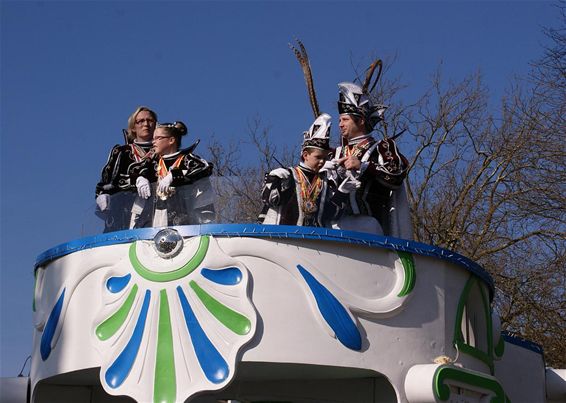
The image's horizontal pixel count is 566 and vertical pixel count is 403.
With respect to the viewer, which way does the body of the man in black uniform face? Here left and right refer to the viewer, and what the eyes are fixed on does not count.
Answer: facing the viewer and to the left of the viewer

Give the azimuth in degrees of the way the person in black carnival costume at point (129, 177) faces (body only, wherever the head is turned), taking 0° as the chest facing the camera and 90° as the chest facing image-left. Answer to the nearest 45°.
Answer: approximately 315°

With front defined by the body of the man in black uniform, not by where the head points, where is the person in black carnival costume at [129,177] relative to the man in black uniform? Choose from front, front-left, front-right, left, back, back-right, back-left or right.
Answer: front-right

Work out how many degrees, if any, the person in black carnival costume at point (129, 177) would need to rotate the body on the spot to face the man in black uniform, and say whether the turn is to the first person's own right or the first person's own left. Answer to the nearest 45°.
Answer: approximately 45° to the first person's own left

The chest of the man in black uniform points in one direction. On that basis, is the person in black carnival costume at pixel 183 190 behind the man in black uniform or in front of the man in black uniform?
in front

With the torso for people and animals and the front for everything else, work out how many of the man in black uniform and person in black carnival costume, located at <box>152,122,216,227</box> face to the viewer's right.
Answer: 0

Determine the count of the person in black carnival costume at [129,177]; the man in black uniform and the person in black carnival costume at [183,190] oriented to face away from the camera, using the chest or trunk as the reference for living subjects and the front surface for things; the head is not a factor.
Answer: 0

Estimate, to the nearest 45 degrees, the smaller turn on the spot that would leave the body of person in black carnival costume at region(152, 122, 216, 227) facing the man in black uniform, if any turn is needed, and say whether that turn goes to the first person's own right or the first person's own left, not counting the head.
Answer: approximately 135° to the first person's own left
